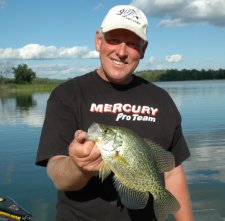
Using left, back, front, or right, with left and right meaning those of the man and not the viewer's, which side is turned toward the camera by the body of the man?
front
